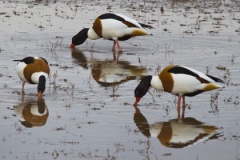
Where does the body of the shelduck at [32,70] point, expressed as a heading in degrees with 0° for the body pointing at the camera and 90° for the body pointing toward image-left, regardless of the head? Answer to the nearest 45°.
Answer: approximately 315°

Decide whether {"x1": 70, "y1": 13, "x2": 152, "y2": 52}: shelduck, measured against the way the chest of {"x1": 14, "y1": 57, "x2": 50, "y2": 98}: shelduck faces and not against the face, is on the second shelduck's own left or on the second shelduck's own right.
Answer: on the second shelduck's own left

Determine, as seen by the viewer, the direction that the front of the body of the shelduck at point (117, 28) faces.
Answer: to the viewer's left

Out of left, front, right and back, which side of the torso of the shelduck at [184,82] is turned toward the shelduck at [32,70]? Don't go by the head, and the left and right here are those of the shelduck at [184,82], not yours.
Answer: front

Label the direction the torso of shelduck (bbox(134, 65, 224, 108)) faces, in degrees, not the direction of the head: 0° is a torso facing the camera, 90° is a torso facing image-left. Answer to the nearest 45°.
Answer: approximately 90°

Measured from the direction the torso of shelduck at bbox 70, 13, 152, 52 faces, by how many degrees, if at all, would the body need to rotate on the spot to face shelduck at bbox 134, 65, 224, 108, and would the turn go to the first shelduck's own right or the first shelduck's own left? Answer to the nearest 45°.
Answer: approximately 90° to the first shelduck's own left

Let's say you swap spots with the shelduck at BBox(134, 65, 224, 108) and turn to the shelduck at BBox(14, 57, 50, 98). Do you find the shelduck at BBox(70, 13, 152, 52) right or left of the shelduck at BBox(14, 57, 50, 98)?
right

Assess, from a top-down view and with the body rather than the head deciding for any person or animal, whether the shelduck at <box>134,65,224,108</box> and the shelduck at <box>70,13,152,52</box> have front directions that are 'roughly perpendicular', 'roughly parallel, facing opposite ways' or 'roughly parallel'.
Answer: roughly parallel

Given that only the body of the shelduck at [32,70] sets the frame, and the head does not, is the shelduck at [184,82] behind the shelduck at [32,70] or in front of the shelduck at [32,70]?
in front
